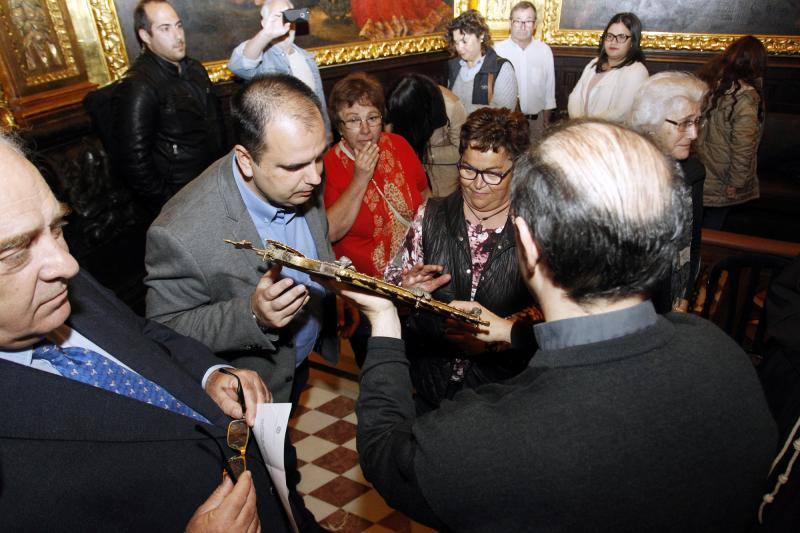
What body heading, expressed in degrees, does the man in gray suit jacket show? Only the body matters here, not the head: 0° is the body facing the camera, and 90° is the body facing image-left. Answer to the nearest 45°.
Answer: approximately 315°

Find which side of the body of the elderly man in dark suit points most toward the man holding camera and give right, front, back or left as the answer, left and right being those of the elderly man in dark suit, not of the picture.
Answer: left

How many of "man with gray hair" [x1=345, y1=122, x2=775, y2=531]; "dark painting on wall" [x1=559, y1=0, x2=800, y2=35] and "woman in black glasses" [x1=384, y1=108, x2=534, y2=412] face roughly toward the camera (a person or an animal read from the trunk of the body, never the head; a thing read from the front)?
2

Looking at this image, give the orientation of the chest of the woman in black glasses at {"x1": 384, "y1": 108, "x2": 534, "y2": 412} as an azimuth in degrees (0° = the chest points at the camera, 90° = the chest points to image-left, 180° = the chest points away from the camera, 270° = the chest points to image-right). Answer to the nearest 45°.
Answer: approximately 0°

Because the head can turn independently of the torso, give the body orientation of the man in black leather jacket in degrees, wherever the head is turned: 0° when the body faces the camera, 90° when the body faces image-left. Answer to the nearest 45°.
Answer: approximately 315°
